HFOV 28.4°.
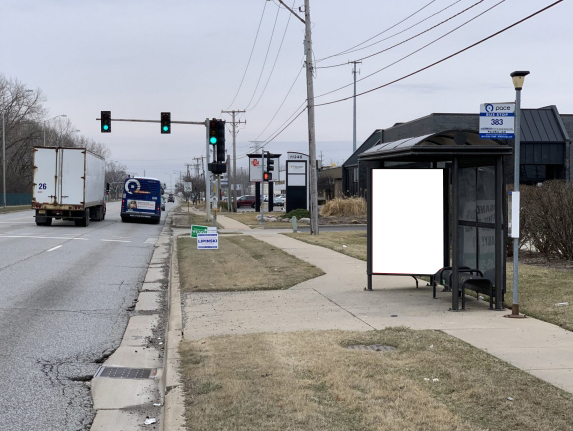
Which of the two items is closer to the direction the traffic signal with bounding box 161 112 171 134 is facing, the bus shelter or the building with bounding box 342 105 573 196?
the bus shelter

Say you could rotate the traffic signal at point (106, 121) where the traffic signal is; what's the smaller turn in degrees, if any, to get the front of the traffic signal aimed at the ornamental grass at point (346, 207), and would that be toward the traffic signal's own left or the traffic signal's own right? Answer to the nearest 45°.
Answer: approximately 135° to the traffic signal's own left

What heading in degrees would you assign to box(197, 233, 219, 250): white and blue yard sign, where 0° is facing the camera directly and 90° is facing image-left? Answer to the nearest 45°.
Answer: approximately 0°

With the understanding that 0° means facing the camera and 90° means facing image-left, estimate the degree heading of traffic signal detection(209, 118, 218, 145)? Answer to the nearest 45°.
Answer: approximately 0°

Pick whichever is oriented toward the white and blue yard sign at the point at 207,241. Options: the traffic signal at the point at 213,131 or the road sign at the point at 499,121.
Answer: the traffic signal
